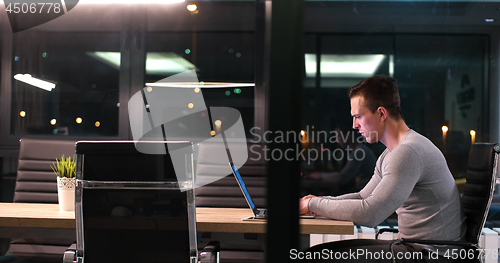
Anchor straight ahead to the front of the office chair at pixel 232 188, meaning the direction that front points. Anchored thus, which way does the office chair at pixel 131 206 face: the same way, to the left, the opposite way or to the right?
the opposite way

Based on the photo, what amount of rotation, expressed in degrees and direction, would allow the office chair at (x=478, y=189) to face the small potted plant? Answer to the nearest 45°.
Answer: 0° — it already faces it

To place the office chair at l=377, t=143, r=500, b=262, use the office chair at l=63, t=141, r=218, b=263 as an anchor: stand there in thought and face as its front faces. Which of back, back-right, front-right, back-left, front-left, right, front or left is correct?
right

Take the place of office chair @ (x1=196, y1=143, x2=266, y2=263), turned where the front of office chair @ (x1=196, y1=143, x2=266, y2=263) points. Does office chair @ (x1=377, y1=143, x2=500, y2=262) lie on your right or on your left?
on your left

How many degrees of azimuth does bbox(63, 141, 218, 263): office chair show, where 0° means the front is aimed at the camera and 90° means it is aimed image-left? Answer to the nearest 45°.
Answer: approximately 180°

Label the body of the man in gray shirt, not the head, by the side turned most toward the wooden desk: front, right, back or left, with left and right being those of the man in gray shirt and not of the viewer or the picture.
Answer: front

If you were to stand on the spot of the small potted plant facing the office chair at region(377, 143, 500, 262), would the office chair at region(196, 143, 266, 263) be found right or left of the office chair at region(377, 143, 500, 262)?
left

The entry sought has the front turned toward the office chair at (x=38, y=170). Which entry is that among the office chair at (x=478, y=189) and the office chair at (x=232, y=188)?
the office chair at (x=478, y=189)

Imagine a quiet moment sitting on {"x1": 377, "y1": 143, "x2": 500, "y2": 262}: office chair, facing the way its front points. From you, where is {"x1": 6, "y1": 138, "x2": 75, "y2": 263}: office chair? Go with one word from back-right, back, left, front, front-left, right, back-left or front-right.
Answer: front

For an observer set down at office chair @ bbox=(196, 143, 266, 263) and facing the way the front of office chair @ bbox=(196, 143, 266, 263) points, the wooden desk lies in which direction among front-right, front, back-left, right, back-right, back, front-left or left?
front

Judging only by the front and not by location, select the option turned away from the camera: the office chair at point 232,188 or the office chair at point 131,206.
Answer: the office chair at point 131,206

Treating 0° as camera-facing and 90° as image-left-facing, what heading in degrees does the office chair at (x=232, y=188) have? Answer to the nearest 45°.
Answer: approximately 0°

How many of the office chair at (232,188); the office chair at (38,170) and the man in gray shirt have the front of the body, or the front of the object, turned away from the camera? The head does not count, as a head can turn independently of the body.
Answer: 0

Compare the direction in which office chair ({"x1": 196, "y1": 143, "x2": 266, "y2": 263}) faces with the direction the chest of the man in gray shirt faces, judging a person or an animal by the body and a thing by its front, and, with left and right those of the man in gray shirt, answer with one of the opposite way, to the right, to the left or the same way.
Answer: to the left

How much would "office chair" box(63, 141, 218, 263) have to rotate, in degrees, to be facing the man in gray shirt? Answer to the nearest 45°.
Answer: approximately 90° to its right

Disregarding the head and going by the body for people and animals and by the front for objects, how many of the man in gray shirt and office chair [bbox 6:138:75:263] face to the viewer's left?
1

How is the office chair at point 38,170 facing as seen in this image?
toward the camera

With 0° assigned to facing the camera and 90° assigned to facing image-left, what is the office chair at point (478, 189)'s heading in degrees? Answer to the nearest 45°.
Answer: approximately 90°

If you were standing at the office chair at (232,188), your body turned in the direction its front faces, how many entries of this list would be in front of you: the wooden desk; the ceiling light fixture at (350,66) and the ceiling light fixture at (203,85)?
1

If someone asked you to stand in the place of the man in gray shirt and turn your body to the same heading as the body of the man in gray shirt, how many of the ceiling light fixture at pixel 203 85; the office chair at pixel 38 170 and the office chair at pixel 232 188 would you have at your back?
0

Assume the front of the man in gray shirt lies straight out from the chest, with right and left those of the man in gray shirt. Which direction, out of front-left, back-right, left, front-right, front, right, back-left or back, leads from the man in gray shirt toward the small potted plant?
front

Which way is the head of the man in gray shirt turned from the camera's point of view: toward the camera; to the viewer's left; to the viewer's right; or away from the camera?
to the viewer's left

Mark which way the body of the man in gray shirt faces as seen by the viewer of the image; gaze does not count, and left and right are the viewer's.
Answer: facing to the left of the viewer

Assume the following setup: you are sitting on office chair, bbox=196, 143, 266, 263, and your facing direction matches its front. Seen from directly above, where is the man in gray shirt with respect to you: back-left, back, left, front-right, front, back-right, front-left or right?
front-left
